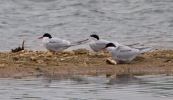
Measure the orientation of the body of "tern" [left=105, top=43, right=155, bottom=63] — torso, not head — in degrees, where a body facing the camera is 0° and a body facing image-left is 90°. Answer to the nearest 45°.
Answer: approximately 90°
